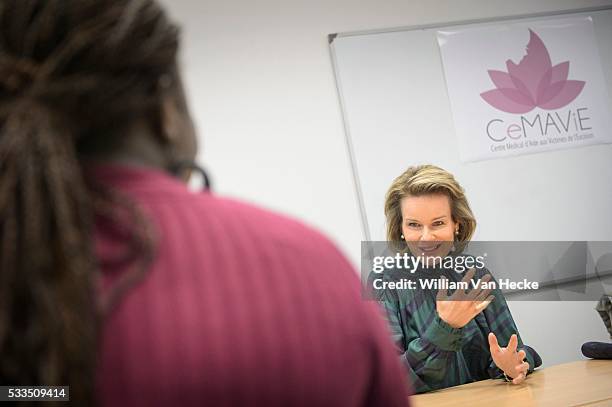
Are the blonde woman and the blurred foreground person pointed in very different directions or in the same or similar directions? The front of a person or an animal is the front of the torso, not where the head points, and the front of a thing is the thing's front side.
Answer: very different directions

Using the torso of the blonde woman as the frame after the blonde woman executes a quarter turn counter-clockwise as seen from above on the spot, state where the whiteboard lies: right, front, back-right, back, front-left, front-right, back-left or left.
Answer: left

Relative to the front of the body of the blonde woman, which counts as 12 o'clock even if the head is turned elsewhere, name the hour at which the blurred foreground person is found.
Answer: The blurred foreground person is roughly at 12 o'clock from the blonde woman.

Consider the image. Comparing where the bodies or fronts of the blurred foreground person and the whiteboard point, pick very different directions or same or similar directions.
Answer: very different directions

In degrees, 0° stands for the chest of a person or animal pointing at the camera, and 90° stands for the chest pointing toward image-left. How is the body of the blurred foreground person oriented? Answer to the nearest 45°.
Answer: approximately 180°

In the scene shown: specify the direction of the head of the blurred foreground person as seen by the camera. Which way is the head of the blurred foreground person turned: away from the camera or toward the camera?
away from the camera

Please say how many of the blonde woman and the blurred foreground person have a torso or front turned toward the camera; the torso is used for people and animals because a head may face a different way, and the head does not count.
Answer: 1

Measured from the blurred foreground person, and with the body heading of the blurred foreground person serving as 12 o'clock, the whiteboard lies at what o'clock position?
The whiteboard is roughly at 1 o'clock from the blurred foreground person.

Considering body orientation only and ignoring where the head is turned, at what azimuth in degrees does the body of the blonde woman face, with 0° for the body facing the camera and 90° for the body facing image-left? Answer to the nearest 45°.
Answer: approximately 0°
